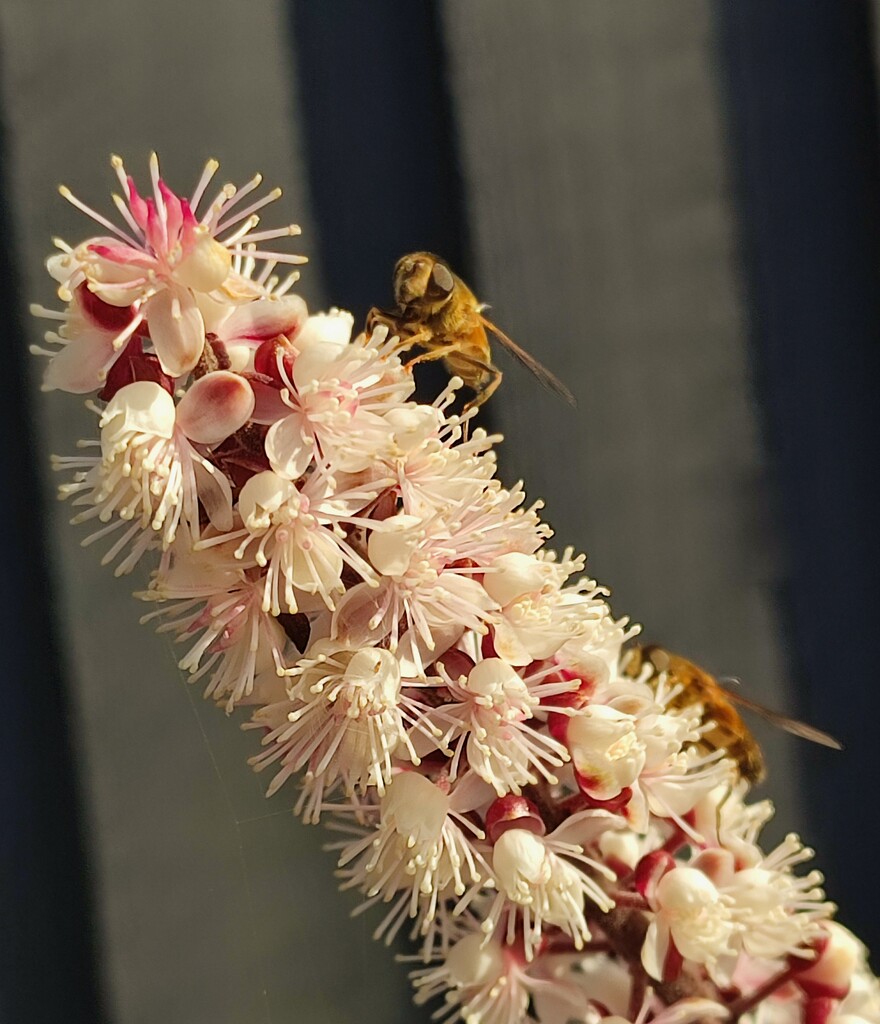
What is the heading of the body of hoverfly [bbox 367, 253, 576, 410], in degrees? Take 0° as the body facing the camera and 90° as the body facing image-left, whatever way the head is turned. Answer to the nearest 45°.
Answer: approximately 45°

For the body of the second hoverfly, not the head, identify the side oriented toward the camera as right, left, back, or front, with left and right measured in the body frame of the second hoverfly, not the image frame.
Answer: left

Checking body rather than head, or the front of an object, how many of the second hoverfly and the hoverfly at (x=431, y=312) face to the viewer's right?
0
